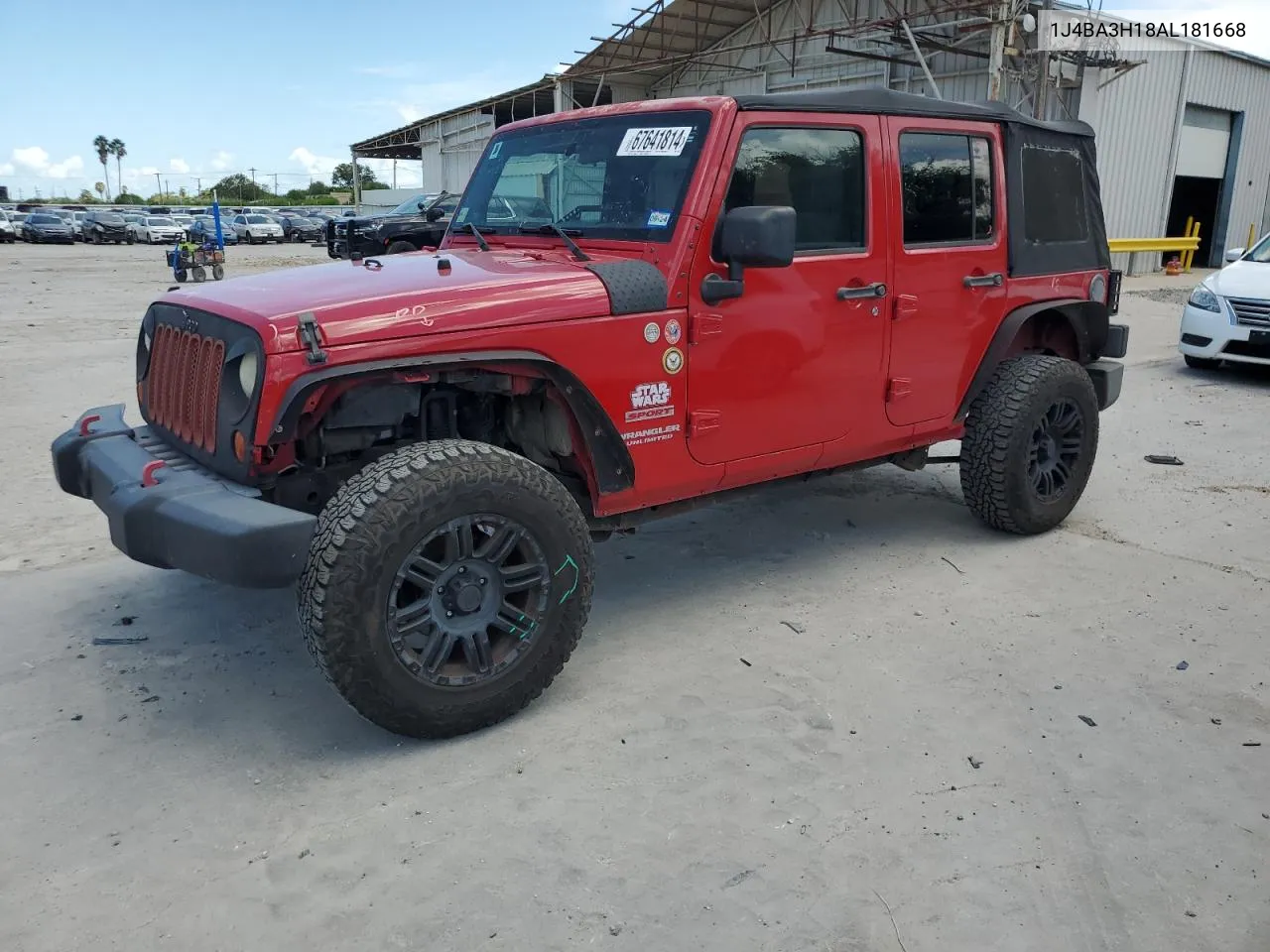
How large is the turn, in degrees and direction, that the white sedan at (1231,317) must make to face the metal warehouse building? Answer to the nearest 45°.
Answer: approximately 135° to its right

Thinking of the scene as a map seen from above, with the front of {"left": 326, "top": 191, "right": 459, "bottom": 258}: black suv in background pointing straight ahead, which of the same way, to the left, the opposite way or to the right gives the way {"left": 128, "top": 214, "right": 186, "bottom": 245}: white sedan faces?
to the left

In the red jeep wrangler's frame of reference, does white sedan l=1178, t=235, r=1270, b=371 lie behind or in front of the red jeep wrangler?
behind

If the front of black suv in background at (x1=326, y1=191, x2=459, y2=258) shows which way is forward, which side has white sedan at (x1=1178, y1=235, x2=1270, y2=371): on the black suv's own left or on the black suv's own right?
on the black suv's own left

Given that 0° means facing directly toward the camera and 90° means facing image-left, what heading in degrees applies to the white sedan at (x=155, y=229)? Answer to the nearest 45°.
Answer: approximately 315°

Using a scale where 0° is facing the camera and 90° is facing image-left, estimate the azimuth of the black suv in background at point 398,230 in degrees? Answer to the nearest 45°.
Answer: approximately 45°

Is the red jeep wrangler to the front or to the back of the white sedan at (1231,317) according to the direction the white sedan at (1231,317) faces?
to the front

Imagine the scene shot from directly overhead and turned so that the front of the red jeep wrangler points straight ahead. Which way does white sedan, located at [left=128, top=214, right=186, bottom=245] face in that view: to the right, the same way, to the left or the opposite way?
to the left

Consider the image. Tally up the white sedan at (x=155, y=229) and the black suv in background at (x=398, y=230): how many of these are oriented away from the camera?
0

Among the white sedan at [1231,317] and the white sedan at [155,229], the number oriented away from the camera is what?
0
